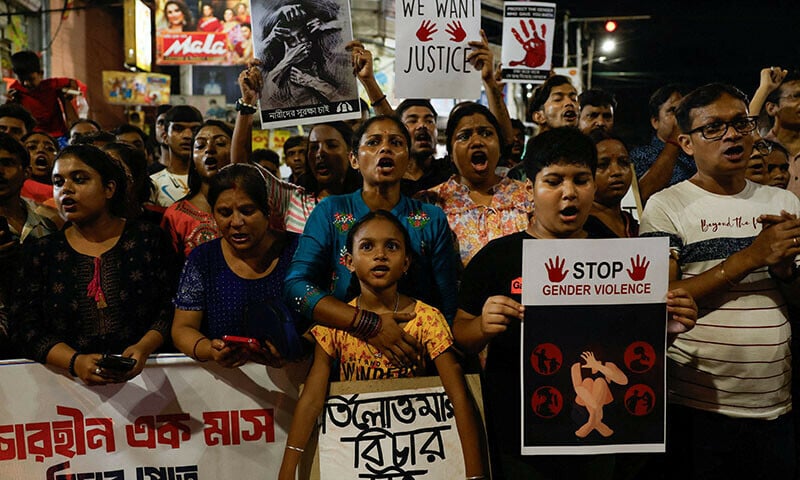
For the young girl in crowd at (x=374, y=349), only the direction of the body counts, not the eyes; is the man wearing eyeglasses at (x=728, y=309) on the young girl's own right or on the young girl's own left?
on the young girl's own left

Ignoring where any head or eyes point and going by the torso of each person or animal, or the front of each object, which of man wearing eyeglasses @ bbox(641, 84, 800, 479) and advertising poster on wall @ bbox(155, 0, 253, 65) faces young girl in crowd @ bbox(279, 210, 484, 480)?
the advertising poster on wall

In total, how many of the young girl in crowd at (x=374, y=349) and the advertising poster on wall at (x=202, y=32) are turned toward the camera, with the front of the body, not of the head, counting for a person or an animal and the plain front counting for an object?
2

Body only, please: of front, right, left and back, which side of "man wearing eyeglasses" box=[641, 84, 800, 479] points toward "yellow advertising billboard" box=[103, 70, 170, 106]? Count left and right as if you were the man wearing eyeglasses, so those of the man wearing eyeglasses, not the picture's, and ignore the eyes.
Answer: back

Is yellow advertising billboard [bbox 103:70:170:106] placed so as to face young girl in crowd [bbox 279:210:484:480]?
yes
